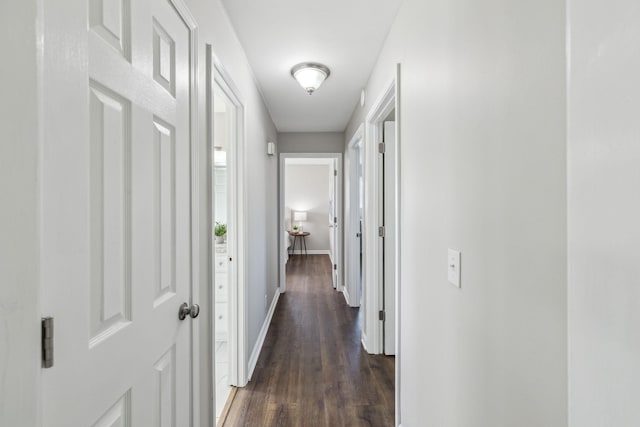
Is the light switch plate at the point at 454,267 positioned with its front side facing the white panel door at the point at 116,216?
yes

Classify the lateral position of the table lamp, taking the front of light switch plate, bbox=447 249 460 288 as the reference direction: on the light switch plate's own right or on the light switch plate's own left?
on the light switch plate's own right

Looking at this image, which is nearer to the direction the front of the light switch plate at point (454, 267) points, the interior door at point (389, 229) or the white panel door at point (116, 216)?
the white panel door

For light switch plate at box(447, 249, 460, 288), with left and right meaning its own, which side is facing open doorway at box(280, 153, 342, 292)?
right

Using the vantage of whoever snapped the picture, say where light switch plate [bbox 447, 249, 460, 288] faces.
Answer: facing the viewer and to the left of the viewer

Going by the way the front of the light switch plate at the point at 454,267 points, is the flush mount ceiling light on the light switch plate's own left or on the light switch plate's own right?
on the light switch plate's own right

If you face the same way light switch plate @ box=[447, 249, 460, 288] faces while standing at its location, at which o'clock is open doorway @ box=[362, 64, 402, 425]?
The open doorway is roughly at 4 o'clock from the light switch plate.
